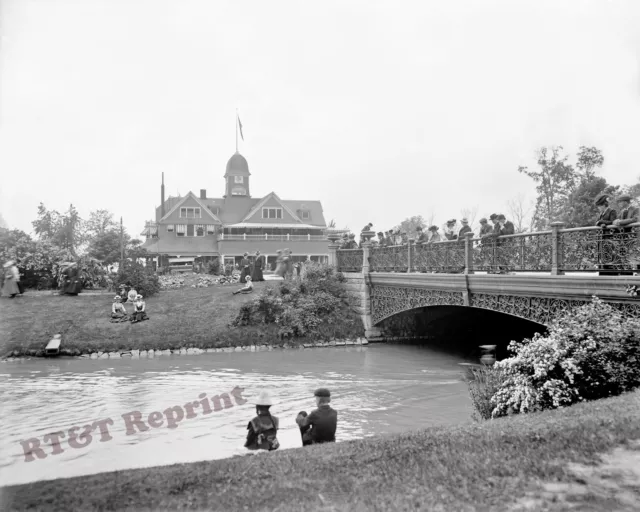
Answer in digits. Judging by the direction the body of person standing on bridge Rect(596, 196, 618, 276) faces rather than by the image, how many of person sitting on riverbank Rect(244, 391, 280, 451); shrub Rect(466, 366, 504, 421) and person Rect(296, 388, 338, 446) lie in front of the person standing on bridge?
3

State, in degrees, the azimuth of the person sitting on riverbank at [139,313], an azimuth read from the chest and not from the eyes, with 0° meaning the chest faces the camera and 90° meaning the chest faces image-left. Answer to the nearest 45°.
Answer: approximately 0°

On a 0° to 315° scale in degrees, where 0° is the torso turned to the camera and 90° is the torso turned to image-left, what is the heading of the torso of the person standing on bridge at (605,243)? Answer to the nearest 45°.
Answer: approximately 45°

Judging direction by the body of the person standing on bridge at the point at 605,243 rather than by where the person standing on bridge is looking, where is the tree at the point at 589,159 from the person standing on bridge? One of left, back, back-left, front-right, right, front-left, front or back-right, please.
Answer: back-right

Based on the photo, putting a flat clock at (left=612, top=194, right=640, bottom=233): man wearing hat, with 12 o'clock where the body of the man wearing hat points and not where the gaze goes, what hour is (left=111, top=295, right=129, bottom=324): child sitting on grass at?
The child sitting on grass is roughly at 2 o'clock from the man wearing hat.

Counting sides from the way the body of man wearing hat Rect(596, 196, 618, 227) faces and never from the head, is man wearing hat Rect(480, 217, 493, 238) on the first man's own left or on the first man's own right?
on the first man's own right
